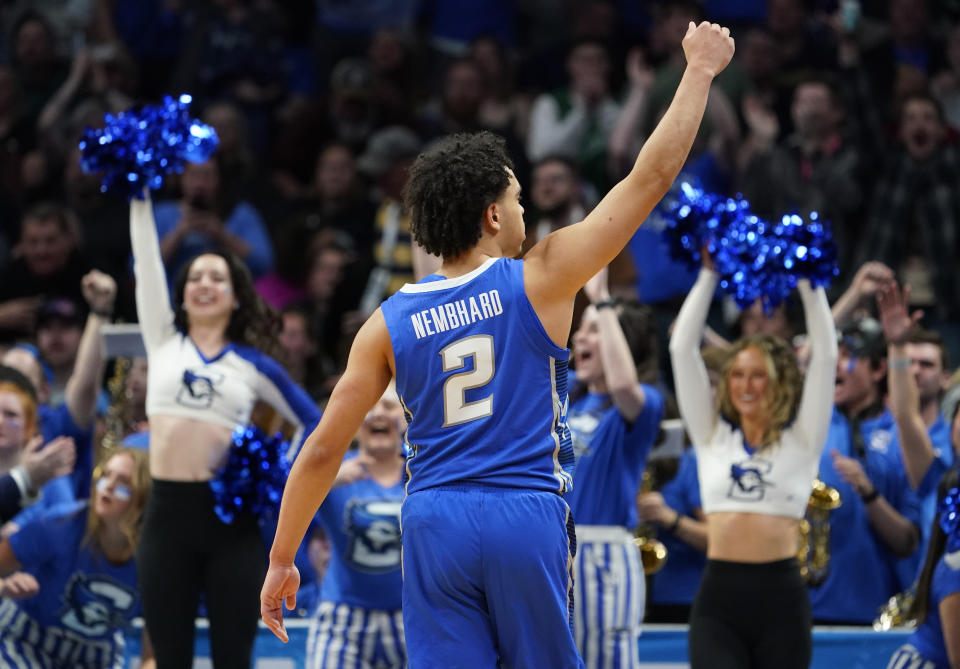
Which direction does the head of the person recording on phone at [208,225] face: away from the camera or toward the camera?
toward the camera

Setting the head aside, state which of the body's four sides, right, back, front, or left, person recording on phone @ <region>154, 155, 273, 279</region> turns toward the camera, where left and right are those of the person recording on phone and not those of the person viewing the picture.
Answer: front
